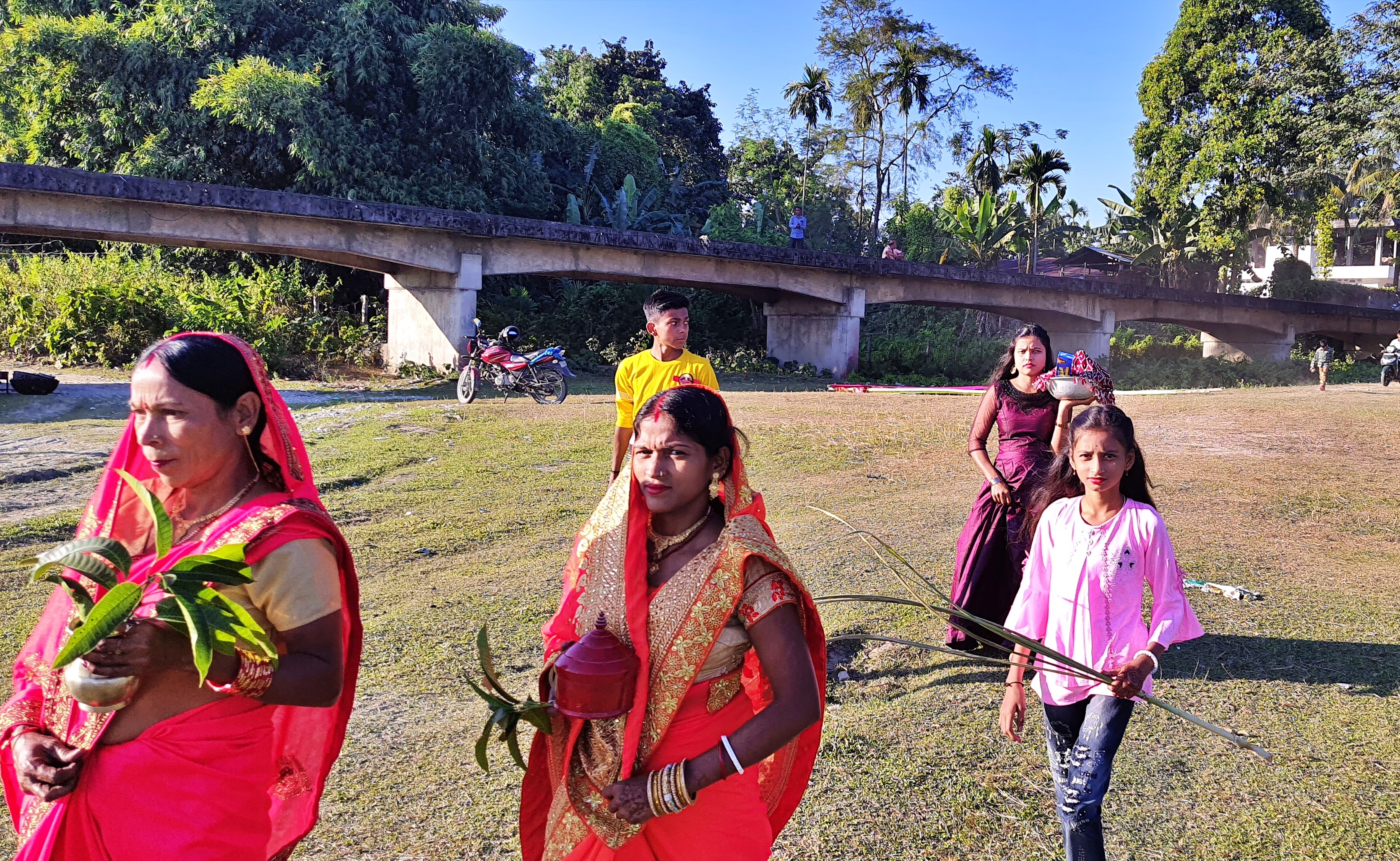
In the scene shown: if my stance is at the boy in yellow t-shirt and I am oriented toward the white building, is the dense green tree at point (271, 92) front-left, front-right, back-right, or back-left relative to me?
front-left

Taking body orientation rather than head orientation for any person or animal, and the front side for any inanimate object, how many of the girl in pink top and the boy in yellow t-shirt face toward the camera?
2

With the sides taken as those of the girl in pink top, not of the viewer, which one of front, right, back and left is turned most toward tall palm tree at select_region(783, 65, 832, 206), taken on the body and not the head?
back

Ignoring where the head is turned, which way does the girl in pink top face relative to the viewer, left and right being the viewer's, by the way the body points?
facing the viewer

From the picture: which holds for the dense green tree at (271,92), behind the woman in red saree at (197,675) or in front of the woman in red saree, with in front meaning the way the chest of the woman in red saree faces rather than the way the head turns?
behind

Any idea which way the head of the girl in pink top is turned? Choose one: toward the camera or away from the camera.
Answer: toward the camera

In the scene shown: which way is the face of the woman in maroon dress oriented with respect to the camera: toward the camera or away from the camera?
toward the camera

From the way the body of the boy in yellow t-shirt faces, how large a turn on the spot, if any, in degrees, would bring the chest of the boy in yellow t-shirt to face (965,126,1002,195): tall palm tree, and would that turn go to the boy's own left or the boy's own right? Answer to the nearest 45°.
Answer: approximately 180°

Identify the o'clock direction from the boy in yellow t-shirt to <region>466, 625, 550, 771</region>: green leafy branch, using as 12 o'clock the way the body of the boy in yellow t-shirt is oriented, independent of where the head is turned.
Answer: The green leafy branch is roughly at 12 o'clock from the boy in yellow t-shirt.

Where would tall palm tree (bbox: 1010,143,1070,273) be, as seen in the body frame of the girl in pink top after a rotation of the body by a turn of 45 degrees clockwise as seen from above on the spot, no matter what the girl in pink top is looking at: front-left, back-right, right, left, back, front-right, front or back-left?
back-right

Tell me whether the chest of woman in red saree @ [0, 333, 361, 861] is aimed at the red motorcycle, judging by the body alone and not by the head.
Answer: no

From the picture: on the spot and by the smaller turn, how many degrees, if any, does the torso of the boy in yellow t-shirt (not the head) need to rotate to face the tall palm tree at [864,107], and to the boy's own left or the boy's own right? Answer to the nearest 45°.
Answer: approximately 180°

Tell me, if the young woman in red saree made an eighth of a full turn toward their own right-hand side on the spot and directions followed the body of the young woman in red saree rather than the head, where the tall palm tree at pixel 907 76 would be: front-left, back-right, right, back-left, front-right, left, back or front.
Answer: right

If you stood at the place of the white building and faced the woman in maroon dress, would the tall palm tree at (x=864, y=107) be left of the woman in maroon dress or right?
right

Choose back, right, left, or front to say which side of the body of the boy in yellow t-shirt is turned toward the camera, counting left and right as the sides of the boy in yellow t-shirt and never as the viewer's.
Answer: front

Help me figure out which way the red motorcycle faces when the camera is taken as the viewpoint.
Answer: facing the viewer and to the left of the viewer

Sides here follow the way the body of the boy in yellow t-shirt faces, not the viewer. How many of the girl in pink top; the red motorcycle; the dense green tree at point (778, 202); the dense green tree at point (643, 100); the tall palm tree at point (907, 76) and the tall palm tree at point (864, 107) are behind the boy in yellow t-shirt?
5
